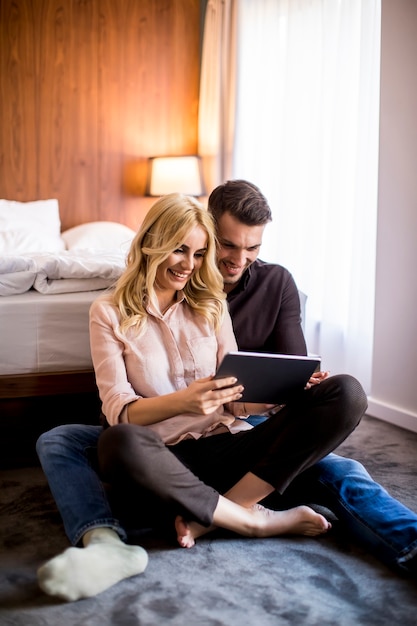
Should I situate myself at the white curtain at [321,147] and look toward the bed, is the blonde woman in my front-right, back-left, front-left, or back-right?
front-left

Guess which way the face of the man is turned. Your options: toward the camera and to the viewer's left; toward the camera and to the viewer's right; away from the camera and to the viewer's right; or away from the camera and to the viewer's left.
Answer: toward the camera and to the viewer's left

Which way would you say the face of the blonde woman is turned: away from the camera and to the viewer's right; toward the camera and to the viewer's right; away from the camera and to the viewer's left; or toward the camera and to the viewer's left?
toward the camera and to the viewer's right

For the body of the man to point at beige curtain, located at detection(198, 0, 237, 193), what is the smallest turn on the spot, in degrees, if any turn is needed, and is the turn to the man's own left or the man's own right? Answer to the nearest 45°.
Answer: approximately 180°

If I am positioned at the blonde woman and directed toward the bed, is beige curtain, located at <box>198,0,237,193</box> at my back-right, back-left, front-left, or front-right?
front-right

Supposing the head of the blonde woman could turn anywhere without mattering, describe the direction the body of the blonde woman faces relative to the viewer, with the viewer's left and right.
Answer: facing the viewer and to the right of the viewer

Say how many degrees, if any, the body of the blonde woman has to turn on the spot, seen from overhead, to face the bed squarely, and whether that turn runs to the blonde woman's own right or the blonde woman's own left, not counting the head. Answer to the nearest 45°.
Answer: approximately 180°

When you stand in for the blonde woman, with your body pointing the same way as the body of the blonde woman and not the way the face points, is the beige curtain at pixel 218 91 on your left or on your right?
on your left

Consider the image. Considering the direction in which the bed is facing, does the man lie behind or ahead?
ahead

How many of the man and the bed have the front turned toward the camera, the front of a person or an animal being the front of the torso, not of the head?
2

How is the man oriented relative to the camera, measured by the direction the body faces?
toward the camera
